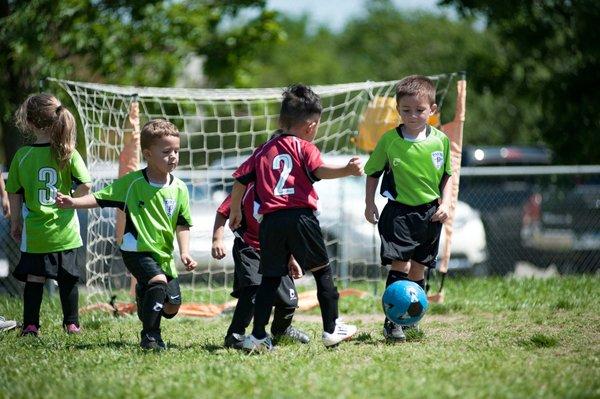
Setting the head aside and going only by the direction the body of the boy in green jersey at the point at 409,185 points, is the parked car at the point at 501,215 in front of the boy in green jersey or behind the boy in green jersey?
behind

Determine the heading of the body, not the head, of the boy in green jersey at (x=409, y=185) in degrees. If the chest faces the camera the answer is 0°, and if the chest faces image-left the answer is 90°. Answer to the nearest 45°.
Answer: approximately 0°

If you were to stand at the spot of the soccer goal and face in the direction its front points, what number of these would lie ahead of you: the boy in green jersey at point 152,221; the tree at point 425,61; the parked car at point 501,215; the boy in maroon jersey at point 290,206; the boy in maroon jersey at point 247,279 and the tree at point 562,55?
3

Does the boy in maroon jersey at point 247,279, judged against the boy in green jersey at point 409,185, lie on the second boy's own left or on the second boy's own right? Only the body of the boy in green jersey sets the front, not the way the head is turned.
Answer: on the second boy's own right

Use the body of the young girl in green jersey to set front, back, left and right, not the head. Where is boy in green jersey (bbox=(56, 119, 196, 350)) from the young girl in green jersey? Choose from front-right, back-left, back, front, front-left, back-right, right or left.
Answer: back-right

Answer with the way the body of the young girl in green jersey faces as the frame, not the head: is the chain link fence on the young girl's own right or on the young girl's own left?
on the young girl's own right

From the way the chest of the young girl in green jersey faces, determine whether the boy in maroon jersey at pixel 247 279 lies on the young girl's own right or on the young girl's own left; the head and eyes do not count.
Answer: on the young girl's own right

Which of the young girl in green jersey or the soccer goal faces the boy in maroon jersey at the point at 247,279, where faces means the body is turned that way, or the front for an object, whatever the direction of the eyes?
the soccer goal

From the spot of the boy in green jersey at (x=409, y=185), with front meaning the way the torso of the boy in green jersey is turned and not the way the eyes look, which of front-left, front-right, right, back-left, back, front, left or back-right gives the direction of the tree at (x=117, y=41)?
back-right

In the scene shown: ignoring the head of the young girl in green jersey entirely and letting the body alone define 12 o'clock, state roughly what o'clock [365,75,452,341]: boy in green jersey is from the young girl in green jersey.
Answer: The boy in green jersey is roughly at 4 o'clock from the young girl in green jersey.

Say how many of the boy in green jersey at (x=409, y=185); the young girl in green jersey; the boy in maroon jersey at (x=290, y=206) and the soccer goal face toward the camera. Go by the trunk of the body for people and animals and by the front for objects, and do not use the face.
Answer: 2

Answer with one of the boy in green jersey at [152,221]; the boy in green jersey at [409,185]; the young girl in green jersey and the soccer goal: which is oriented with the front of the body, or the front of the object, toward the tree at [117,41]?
the young girl in green jersey

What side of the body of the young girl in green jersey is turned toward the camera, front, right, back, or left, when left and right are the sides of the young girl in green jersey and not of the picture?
back

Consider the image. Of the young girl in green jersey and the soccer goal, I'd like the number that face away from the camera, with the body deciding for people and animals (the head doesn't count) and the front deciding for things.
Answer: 1
